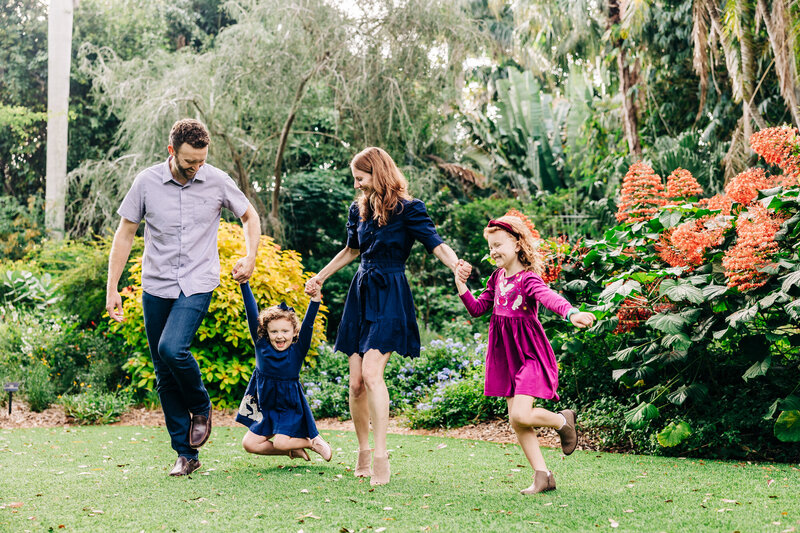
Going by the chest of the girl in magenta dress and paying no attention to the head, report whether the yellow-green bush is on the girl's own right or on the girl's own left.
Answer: on the girl's own right

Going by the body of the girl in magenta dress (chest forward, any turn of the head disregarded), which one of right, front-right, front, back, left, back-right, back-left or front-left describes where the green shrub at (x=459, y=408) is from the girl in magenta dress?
back-right

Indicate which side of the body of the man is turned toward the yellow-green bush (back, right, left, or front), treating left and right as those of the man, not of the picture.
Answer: back

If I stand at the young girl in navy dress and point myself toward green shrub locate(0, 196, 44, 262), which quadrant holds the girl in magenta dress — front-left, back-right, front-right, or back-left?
back-right

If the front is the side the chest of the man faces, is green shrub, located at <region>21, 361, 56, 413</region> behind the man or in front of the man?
behind

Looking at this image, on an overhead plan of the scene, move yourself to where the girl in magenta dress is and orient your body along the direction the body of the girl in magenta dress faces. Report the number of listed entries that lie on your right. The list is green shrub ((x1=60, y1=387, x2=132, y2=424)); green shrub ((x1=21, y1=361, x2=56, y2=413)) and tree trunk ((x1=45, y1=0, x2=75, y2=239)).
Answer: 3

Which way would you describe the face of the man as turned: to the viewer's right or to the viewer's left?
to the viewer's right

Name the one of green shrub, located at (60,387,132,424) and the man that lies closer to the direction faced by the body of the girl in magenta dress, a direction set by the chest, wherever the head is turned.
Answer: the man

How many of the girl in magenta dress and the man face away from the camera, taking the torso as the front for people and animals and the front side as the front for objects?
0

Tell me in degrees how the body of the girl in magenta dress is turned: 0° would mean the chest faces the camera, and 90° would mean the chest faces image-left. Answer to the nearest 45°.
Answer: approximately 45°

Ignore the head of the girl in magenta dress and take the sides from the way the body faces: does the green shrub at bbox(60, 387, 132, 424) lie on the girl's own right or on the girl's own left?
on the girl's own right

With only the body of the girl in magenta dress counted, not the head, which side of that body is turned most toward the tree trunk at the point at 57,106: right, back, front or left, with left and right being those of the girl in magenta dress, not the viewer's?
right

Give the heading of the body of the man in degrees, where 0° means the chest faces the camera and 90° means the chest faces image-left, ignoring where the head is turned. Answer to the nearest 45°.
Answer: approximately 0°
